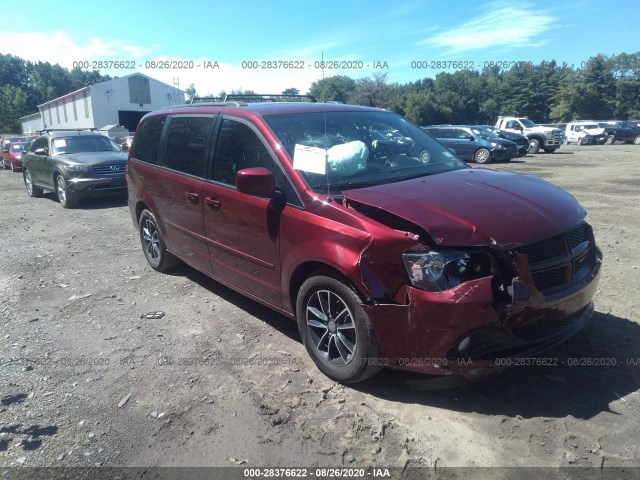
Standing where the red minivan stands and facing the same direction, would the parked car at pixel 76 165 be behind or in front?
behind

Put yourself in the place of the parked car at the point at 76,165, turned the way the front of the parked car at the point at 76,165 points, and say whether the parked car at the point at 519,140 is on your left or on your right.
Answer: on your left

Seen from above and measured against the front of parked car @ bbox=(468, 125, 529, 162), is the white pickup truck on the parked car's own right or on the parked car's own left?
on the parked car's own left

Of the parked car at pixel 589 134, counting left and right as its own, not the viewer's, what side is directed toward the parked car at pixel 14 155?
right

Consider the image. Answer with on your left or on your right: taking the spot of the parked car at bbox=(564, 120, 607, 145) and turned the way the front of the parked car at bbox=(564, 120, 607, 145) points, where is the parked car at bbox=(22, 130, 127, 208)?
on your right

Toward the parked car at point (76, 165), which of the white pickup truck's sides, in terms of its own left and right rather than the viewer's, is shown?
right

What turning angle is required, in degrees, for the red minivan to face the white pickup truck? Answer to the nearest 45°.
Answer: approximately 135° to its left

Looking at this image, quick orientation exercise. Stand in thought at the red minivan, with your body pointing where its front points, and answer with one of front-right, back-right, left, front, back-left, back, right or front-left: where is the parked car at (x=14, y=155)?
back

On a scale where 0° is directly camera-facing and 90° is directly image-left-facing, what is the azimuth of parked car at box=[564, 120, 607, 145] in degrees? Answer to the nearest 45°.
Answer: approximately 315°

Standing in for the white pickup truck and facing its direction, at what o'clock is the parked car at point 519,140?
The parked car is roughly at 2 o'clock from the white pickup truck.

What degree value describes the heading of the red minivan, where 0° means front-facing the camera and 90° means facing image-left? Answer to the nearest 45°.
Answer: approximately 315°
